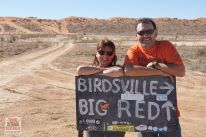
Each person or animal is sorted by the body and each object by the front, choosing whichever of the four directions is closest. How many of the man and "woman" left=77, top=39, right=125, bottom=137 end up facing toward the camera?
2

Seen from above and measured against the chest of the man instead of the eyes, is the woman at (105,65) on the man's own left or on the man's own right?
on the man's own right

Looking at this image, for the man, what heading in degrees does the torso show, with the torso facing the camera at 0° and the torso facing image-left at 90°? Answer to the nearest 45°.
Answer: approximately 0°

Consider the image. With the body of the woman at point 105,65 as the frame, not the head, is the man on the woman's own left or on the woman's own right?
on the woman's own left
